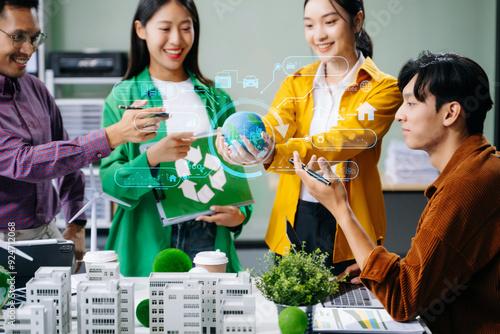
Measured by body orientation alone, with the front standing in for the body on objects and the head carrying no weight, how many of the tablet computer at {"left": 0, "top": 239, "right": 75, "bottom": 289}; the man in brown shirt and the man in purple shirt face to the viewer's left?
1

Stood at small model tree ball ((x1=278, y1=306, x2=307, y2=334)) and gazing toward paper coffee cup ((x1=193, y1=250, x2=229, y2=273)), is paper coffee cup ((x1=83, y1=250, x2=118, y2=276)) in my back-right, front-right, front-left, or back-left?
front-left

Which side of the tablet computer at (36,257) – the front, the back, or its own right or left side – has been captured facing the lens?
back

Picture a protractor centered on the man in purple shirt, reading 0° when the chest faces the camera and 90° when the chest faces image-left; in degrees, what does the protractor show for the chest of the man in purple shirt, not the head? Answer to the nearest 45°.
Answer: approximately 315°

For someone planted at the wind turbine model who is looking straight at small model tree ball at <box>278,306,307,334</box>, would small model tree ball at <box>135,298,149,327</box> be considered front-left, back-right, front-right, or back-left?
front-right

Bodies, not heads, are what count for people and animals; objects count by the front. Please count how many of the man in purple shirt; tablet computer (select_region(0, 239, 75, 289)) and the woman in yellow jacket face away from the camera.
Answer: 1

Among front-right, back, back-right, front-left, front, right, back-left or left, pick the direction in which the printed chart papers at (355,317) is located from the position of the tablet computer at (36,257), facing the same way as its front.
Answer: back-right

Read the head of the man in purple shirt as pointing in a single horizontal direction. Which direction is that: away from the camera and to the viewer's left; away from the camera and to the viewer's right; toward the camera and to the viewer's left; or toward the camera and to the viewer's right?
toward the camera and to the viewer's right

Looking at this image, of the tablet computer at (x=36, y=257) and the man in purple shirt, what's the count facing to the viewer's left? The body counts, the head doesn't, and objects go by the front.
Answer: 0

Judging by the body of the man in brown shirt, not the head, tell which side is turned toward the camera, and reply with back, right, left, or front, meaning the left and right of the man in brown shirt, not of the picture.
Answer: left

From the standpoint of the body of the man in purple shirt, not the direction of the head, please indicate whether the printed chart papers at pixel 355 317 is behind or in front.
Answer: in front

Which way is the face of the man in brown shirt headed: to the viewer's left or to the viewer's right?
to the viewer's left

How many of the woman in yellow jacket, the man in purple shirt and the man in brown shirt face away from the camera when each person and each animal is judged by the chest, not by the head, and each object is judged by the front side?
0

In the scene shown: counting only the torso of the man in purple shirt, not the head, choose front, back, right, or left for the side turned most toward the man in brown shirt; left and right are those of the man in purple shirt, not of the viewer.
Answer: front

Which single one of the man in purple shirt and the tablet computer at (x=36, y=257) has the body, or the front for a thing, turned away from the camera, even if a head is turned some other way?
the tablet computer
